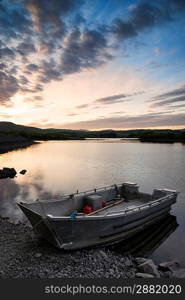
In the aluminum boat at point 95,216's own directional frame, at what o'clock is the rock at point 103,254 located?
The rock is roughly at 10 o'clock from the aluminum boat.

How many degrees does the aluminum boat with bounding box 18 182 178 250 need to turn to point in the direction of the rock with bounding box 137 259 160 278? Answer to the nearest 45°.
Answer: approximately 90° to its left

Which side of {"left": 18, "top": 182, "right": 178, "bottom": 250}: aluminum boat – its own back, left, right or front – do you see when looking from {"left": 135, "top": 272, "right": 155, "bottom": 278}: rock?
left

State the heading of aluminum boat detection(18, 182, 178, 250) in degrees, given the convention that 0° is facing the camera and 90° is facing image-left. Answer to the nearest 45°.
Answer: approximately 45°

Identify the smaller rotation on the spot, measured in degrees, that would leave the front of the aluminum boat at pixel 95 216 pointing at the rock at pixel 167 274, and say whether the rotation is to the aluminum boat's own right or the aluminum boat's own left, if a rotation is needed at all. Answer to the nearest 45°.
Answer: approximately 90° to the aluminum boat's own left

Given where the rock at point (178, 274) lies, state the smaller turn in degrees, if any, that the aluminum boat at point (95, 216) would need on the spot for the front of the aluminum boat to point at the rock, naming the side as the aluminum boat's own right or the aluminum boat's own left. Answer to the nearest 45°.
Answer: approximately 90° to the aluminum boat's own left
